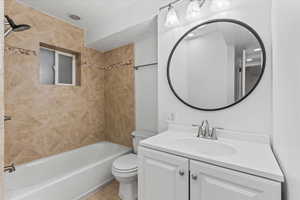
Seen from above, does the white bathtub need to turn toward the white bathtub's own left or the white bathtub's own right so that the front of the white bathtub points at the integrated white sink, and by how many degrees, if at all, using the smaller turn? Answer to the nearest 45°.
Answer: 0° — it already faces it

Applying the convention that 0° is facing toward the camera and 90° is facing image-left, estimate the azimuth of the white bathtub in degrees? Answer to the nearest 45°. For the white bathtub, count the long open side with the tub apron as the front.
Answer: approximately 315°

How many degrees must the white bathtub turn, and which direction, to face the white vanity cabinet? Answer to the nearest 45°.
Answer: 0° — it already faces it
